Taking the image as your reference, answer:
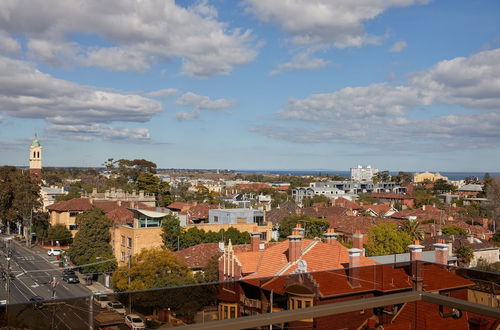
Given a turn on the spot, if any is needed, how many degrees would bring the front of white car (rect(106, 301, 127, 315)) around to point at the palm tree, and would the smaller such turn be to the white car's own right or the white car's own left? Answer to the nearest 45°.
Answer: approximately 90° to the white car's own left

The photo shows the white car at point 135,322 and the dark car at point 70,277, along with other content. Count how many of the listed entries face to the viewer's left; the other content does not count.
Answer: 0

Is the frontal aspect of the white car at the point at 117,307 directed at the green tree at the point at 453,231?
no

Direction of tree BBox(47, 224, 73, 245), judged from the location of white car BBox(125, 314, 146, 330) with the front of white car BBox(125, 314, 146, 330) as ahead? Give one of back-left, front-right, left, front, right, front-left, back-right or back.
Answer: back-left

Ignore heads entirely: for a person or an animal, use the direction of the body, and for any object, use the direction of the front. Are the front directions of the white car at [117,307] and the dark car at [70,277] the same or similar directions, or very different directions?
same or similar directions

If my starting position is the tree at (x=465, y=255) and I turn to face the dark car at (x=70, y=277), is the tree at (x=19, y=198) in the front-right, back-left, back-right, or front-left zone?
front-right

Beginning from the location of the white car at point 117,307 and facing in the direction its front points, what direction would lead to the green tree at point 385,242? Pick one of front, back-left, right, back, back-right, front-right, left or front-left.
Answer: left

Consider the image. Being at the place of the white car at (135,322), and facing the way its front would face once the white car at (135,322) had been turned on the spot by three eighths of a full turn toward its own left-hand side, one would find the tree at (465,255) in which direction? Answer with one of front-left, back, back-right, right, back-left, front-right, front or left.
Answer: front-right

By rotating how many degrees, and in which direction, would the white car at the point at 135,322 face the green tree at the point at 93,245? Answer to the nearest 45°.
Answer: approximately 135° to its left

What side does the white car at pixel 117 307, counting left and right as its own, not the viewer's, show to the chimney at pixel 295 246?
left

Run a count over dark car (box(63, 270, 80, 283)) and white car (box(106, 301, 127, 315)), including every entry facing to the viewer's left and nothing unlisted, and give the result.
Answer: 0

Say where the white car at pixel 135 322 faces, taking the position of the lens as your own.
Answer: facing the viewer and to the right of the viewer

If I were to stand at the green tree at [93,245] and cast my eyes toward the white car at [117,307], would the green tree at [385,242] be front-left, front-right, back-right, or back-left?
front-left

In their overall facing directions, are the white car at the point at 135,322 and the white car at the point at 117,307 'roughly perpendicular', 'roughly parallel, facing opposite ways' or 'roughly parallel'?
roughly parallel

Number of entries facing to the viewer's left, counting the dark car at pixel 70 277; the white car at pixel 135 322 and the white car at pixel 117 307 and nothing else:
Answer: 0
